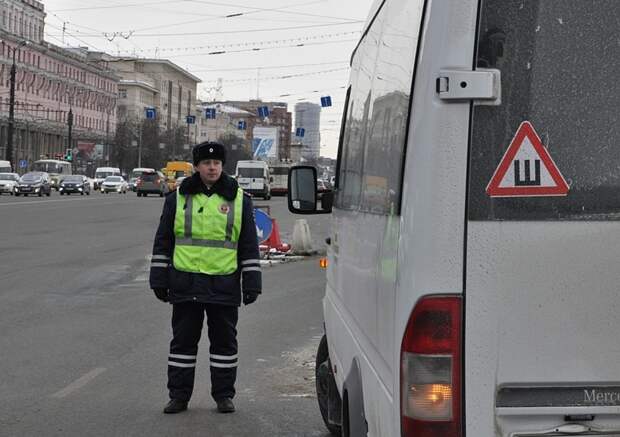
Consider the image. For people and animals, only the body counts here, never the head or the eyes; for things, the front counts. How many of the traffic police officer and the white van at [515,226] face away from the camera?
1

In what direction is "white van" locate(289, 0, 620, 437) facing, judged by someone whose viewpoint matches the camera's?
facing away from the viewer

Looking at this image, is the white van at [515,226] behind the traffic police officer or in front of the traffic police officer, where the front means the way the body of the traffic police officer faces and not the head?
in front

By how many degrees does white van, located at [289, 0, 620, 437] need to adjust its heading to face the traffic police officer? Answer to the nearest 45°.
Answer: approximately 45° to its left

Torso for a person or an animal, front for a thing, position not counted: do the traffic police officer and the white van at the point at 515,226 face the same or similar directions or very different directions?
very different directions

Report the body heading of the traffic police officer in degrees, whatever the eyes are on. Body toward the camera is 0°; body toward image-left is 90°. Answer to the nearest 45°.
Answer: approximately 0°
